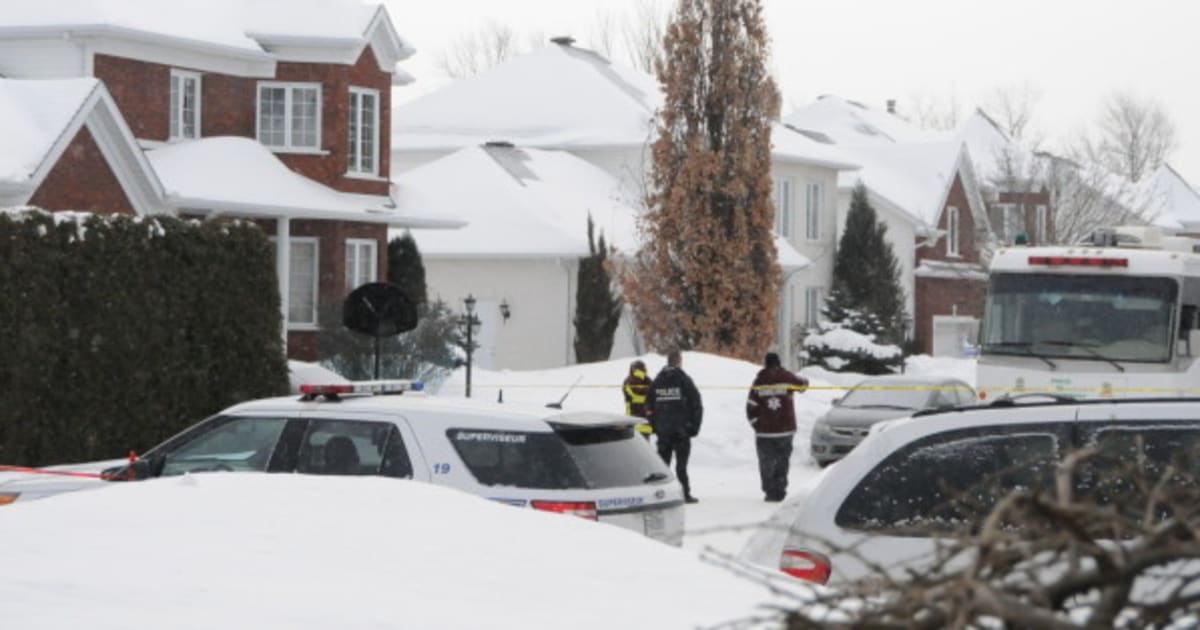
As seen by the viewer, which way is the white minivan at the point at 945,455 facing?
to the viewer's right

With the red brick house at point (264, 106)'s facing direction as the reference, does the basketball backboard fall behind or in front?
in front

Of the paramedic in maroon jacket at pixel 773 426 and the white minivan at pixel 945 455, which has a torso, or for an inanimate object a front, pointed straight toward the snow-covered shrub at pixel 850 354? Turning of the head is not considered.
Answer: the paramedic in maroon jacket

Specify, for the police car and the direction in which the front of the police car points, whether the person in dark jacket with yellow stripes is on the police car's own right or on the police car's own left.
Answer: on the police car's own right

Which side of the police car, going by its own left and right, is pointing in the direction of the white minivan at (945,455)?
back

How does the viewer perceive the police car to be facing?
facing away from the viewer and to the left of the viewer

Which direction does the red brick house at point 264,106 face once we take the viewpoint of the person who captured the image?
facing the viewer and to the right of the viewer

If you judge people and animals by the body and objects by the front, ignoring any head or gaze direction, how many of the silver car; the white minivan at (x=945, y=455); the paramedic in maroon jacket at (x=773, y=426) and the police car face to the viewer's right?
1

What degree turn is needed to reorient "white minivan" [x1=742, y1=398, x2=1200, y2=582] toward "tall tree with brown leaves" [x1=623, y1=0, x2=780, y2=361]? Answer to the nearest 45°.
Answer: approximately 90° to its left

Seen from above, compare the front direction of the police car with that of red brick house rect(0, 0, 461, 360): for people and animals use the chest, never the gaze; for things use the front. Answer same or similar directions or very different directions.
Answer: very different directions

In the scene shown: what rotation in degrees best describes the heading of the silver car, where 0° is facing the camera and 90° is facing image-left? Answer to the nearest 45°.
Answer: approximately 45°

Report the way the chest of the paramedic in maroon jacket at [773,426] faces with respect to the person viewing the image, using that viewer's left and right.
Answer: facing away from the viewer

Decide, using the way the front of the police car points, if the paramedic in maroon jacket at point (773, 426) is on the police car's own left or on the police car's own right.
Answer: on the police car's own right

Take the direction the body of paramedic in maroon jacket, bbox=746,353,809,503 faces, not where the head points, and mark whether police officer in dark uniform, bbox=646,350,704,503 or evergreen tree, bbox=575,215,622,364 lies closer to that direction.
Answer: the evergreen tree
